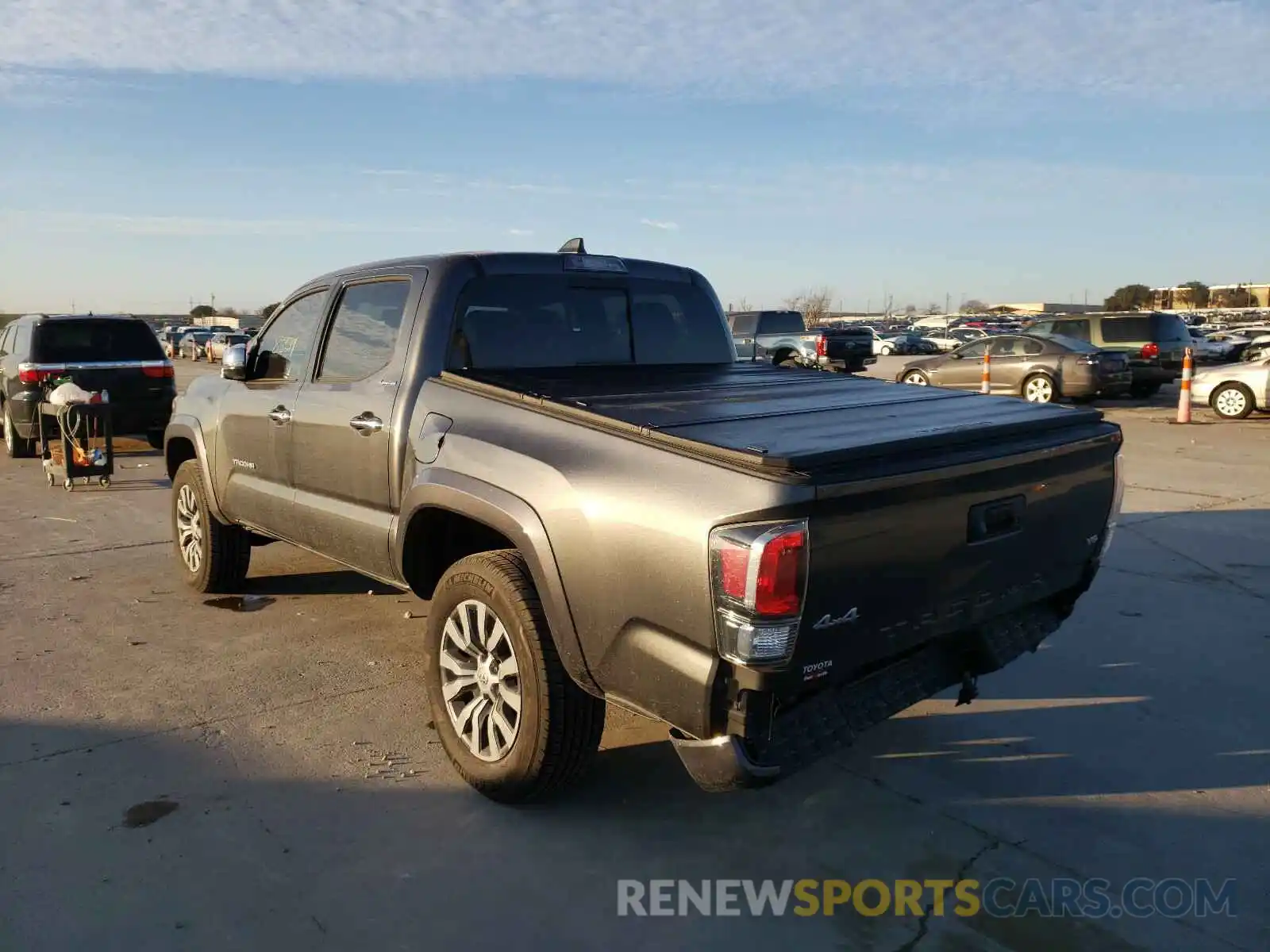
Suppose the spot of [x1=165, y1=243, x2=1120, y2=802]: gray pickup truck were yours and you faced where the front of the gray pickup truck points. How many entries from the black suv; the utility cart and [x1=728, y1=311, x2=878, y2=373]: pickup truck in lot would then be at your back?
0

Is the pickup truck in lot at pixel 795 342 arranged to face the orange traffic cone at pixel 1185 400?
no

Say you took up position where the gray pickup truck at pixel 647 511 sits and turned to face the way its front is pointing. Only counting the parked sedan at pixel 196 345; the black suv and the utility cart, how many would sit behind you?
0

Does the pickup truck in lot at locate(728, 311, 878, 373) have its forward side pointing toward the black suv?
no

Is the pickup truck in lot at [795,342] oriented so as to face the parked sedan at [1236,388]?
no

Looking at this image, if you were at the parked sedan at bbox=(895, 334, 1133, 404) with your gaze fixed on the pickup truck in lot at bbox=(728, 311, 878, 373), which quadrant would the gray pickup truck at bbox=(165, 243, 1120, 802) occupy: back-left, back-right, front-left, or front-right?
back-left

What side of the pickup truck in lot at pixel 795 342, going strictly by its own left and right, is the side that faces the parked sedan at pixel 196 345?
front

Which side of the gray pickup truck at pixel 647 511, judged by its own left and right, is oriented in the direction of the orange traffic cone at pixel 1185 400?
right

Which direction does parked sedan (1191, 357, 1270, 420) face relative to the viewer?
to the viewer's left

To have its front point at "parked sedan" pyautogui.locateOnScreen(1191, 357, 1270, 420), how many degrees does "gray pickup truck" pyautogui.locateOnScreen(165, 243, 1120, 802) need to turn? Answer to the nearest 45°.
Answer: approximately 90° to its right

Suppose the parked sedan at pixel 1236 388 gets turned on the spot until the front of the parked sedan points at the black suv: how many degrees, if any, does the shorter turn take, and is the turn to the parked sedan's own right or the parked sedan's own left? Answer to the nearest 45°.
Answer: approximately 45° to the parked sedan's own left

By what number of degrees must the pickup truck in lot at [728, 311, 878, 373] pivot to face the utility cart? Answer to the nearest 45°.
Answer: approximately 135° to its left

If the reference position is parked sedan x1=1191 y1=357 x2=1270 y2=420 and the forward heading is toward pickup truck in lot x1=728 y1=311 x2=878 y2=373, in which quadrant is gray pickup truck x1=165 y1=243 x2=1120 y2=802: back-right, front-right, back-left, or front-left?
back-left

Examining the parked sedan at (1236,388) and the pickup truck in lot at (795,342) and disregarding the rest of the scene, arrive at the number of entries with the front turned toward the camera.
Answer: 0

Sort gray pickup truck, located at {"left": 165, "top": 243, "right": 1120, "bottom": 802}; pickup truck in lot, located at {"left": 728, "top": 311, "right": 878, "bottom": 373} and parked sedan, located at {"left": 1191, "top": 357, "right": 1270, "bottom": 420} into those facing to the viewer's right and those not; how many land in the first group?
0

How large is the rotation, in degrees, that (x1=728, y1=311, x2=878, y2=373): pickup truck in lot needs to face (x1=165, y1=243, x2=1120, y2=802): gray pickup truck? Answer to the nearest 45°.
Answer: approximately 135° to its left
